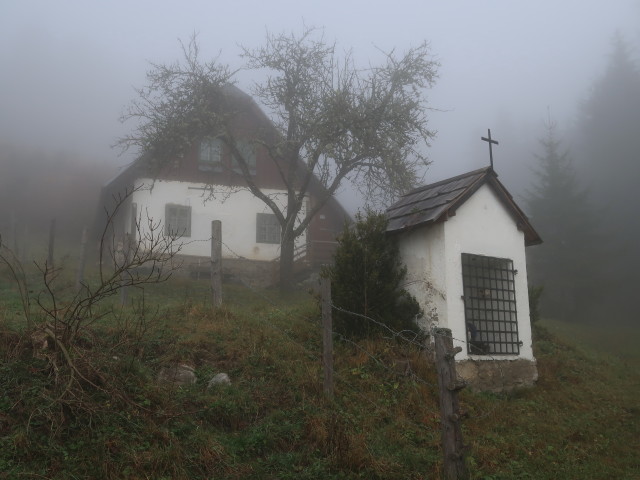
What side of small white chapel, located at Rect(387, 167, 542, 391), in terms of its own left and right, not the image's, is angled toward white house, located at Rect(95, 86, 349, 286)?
back

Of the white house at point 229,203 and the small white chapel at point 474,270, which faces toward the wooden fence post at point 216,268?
the white house at point 229,203

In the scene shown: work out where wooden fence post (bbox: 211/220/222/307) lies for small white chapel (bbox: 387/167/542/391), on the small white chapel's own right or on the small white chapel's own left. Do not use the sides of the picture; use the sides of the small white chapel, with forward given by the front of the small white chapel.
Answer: on the small white chapel's own right

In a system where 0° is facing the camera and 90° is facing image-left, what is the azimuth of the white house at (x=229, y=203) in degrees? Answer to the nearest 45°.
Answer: approximately 0°

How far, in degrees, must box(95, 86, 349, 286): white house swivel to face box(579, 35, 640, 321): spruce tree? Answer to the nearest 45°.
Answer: approximately 90° to its left

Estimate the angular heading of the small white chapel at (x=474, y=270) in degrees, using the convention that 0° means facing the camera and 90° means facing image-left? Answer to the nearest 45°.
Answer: approximately 315°

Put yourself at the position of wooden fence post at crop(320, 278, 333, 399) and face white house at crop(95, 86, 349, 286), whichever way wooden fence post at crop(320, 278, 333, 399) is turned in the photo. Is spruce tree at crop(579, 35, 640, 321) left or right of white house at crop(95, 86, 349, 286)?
right

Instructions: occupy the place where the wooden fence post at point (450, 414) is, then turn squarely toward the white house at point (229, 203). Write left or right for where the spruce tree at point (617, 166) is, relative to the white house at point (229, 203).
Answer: right
